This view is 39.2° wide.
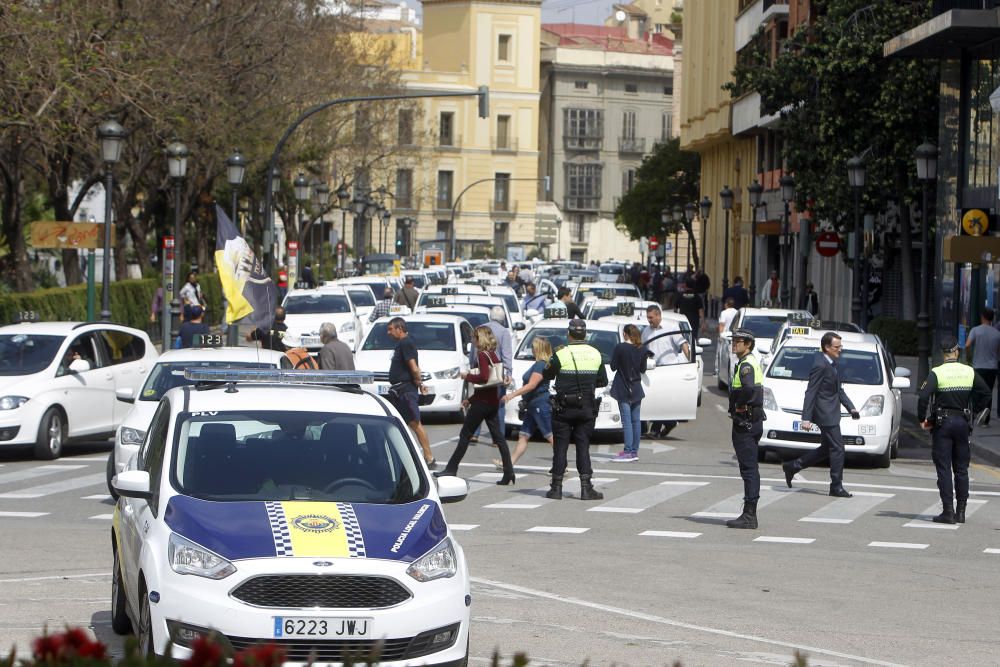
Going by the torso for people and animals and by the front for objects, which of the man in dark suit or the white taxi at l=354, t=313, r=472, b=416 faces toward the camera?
the white taxi

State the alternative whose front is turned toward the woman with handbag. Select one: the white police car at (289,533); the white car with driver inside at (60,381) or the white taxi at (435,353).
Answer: the white taxi

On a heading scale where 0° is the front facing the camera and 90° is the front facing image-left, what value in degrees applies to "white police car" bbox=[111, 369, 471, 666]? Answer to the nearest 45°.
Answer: approximately 0°

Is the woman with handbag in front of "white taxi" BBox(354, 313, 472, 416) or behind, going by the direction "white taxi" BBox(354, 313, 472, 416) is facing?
in front

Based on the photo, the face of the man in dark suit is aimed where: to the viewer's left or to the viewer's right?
to the viewer's right

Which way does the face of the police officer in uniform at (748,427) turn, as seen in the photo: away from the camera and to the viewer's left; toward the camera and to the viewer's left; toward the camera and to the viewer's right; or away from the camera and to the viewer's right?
toward the camera and to the viewer's left

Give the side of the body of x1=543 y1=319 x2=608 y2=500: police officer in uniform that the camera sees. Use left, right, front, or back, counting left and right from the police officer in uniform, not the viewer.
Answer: back

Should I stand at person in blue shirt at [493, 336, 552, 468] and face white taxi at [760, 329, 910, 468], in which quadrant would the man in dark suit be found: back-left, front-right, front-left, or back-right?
front-right

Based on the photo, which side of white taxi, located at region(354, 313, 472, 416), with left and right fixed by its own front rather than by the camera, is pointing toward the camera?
front

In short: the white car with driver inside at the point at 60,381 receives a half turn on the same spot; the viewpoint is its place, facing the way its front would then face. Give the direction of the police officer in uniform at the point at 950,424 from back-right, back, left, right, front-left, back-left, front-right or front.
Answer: right
